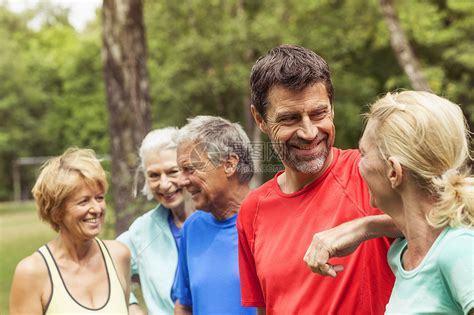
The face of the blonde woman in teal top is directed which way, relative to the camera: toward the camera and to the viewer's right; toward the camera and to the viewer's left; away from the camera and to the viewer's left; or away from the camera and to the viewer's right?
away from the camera and to the viewer's left

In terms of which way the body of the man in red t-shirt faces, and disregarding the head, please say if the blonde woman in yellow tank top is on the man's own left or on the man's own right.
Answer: on the man's own right

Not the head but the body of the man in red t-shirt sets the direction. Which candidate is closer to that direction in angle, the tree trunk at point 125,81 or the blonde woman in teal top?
the blonde woman in teal top

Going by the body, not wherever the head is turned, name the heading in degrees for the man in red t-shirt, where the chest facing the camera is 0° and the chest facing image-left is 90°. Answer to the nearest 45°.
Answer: approximately 0°

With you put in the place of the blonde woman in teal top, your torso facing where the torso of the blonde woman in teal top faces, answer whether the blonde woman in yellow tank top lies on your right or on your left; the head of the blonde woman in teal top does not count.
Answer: on your right

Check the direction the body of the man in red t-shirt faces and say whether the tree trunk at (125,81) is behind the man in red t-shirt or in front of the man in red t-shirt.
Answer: behind

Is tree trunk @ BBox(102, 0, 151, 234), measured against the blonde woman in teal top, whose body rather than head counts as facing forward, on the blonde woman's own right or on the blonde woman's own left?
on the blonde woman's own right

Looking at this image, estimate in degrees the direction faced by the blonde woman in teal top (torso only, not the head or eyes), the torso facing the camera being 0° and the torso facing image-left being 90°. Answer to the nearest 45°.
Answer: approximately 45°
